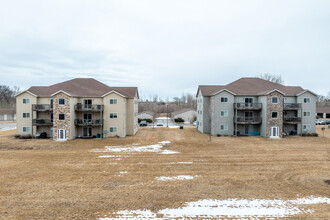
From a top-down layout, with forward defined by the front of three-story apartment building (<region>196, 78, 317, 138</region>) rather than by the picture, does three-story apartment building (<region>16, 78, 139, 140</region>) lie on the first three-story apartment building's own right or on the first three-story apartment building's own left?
on the first three-story apartment building's own right

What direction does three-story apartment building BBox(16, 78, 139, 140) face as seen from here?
toward the camera

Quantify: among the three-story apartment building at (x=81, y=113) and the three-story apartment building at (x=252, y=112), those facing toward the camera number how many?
2

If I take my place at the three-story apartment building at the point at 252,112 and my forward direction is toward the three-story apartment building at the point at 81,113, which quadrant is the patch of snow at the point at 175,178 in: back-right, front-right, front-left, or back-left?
front-left

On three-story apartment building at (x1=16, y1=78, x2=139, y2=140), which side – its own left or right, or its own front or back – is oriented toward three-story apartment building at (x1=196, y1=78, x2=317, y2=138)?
left

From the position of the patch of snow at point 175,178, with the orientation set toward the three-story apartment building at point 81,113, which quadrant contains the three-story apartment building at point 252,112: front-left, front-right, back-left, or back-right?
front-right

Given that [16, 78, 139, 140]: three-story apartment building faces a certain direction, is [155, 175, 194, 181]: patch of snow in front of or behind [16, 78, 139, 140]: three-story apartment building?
in front

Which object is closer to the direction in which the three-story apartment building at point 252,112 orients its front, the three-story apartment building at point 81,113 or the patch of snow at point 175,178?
the patch of snow

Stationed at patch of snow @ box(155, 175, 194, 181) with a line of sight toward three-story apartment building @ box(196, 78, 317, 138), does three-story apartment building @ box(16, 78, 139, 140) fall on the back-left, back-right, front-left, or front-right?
front-left

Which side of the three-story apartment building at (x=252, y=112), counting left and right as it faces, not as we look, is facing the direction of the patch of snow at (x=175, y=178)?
front
